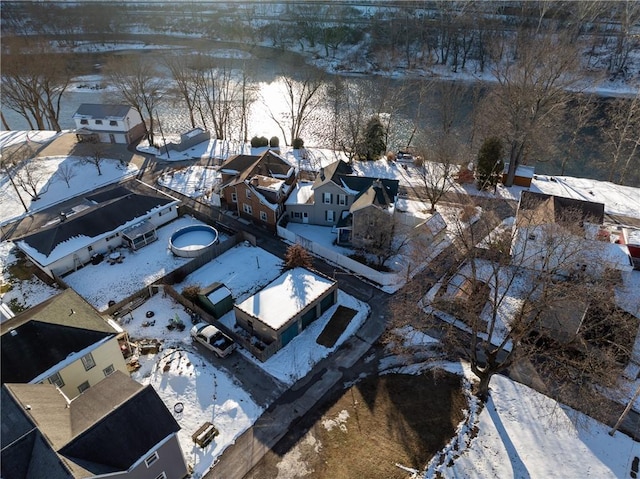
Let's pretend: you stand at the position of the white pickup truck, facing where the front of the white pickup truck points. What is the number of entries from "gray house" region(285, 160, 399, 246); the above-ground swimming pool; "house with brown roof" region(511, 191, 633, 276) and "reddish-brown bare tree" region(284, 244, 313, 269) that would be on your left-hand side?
0

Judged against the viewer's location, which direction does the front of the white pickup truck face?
facing away from the viewer and to the left of the viewer

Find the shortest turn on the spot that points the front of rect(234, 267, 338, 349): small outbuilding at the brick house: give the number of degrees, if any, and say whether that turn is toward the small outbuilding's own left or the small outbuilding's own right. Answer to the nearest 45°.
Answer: approximately 135° to the small outbuilding's own left

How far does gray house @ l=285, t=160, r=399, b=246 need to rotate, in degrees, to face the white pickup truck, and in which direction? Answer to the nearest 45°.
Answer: approximately 45° to its right

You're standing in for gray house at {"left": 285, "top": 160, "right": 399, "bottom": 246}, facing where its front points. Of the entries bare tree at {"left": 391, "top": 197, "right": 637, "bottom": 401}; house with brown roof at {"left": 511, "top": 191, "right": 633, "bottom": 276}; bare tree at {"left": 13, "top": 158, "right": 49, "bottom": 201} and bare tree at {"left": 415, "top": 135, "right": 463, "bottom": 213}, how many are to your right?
1

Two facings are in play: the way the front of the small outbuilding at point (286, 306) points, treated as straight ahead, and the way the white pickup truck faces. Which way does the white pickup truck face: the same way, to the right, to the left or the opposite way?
the opposite way

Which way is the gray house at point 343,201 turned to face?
toward the camera

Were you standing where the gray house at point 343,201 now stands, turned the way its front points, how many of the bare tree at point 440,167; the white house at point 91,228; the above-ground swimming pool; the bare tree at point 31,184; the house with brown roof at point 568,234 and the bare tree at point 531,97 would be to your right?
3

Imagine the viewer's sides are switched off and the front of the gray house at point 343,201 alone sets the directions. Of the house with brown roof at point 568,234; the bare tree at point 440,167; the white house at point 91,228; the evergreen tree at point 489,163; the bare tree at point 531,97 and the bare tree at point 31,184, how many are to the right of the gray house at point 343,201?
2

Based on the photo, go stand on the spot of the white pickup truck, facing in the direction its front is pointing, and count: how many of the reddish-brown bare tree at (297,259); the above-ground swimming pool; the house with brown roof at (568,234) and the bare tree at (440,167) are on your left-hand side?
0

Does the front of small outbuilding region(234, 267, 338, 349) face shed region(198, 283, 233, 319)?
no

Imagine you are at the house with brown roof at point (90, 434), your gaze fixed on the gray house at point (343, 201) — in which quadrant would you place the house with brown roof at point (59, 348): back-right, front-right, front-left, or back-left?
front-left

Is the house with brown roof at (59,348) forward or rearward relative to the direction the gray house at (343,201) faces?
forward

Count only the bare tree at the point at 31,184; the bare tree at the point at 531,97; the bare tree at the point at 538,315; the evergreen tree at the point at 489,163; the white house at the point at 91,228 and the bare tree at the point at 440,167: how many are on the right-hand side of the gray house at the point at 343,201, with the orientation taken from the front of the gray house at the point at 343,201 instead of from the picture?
2

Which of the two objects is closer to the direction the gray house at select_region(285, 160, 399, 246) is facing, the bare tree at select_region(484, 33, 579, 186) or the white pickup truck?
the white pickup truck

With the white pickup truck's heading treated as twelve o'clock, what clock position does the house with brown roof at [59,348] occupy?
The house with brown roof is roughly at 10 o'clock from the white pickup truck.

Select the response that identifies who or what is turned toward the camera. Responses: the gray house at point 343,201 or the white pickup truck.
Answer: the gray house

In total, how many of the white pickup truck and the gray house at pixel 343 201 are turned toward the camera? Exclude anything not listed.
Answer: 1
